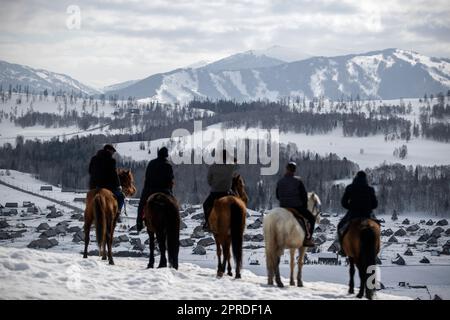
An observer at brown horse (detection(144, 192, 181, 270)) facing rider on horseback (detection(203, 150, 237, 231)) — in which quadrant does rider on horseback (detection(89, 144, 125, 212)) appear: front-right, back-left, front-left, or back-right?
back-left

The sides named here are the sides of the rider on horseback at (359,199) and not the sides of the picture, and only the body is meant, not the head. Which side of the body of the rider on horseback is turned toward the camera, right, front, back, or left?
back

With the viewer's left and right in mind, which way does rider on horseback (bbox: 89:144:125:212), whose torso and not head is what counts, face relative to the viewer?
facing away from the viewer and to the right of the viewer

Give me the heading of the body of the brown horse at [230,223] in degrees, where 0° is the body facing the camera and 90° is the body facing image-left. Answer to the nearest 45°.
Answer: approximately 180°

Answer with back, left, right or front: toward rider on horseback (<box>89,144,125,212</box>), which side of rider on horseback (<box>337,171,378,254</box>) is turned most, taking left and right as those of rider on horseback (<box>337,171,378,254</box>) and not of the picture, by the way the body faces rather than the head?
left

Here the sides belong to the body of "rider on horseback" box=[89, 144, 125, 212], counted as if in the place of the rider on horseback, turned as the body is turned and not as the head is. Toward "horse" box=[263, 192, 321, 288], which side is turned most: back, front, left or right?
right

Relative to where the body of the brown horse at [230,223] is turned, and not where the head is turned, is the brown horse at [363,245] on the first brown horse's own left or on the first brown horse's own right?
on the first brown horse's own right

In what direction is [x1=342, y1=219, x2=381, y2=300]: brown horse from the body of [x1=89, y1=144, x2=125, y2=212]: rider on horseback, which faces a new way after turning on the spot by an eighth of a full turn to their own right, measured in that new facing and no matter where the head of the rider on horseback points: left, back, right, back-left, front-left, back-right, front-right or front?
front-right

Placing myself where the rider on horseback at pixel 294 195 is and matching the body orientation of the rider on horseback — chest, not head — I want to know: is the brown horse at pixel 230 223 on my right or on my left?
on my left

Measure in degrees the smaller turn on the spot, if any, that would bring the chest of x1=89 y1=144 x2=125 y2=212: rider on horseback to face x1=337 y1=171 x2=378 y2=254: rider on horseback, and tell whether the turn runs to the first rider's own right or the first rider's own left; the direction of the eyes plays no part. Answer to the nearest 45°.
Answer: approximately 90° to the first rider's own right

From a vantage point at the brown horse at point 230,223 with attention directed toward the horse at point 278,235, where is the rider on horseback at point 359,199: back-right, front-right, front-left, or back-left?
front-left

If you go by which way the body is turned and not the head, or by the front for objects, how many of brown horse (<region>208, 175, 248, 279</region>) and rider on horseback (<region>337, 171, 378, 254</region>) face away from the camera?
2

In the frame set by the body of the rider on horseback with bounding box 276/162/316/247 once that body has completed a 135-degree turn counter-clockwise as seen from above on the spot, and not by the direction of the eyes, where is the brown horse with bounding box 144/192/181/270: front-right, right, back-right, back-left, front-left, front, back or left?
front

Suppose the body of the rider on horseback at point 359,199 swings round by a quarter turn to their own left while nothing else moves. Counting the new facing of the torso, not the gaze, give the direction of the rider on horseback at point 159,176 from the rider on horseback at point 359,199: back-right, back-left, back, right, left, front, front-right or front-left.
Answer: front

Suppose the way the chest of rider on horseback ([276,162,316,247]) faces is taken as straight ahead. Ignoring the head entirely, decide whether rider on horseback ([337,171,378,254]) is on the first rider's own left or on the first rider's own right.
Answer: on the first rider's own right
